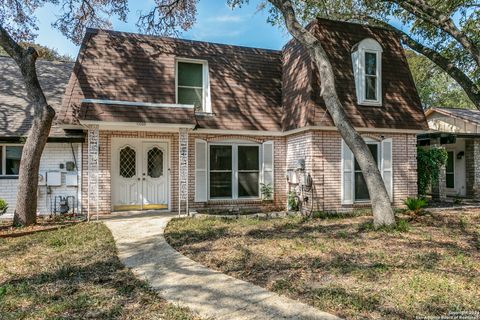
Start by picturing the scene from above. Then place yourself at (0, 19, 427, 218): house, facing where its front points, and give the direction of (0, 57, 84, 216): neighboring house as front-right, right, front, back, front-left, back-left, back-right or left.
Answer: right

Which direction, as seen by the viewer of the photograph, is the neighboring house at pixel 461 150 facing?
facing the viewer

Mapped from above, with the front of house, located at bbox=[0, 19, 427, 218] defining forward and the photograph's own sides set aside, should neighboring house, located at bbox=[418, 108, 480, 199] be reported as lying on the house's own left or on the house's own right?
on the house's own left

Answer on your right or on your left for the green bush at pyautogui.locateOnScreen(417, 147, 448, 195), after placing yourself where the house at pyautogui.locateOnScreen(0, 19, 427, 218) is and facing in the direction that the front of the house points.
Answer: on your left

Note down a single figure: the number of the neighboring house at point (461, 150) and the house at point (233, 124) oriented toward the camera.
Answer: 2

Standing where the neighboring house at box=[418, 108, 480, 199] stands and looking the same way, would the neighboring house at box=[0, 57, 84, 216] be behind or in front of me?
in front

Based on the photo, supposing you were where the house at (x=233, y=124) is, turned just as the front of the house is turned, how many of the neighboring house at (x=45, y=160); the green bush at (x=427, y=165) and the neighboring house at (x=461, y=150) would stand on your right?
1

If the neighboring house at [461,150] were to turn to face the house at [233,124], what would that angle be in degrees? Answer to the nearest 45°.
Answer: approximately 45° to its right

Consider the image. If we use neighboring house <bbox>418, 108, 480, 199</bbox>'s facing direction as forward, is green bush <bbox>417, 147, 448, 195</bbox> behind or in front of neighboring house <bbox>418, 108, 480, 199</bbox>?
in front

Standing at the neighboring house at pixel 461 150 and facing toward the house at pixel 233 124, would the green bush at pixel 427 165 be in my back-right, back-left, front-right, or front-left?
front-left
